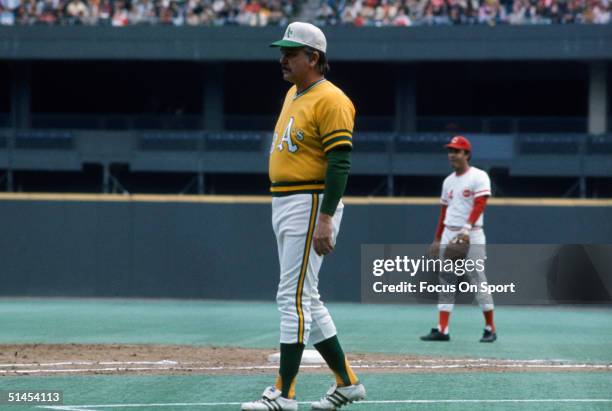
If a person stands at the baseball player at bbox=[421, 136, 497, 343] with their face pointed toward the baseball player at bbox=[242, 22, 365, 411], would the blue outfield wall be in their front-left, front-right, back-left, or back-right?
back-right

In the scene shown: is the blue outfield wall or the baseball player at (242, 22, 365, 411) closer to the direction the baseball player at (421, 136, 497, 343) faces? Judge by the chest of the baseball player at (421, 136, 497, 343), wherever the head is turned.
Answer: the baseball player

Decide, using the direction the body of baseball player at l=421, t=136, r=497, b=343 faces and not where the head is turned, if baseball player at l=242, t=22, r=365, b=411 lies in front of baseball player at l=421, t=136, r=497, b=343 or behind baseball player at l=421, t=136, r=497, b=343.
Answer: in front

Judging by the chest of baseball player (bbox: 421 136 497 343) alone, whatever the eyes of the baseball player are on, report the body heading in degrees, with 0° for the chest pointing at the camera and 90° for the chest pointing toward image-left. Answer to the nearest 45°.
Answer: approximately 45°

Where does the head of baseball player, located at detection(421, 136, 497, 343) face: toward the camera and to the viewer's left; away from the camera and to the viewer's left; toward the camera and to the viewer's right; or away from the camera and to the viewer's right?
toward the camera and to the viewer's left

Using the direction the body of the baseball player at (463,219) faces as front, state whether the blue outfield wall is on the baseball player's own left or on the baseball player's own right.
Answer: on the baseball player's own right
